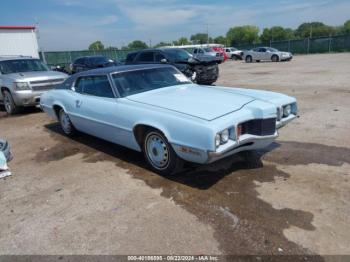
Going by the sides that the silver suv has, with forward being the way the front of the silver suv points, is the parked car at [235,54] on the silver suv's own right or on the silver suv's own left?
on the silver suv's own left

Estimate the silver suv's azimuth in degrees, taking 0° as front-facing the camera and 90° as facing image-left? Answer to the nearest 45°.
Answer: approximately 315°

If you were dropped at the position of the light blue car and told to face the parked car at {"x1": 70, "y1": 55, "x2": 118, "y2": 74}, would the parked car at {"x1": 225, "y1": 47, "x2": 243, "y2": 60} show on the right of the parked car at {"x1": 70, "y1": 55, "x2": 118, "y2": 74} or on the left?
right

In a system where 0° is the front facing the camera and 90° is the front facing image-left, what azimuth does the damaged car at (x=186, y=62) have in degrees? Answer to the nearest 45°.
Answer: approximately 315°

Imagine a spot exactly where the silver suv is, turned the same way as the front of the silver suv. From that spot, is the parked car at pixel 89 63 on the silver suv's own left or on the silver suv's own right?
on the silver suv's own left

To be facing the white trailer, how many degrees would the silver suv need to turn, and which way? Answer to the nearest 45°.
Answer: approximately 135° to its left

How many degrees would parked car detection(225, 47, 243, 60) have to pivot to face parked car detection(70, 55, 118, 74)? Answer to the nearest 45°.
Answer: approximately 45° to its right

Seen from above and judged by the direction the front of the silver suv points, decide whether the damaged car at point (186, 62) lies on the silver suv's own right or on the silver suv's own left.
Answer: on the silver suv's own left

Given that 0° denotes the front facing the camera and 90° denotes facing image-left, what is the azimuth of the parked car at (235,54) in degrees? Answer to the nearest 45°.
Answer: approximately 315°

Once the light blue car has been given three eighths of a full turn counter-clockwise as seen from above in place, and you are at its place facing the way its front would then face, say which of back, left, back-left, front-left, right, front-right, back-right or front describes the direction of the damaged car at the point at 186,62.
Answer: front

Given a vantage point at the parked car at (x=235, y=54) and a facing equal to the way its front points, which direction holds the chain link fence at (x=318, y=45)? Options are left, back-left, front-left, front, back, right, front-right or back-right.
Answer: front-left

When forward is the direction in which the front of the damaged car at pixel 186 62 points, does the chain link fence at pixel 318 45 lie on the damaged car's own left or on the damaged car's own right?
on the damaged car's own left

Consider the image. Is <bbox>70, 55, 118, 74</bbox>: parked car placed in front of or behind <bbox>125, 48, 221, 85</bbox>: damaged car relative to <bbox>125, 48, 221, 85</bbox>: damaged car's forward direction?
behind
